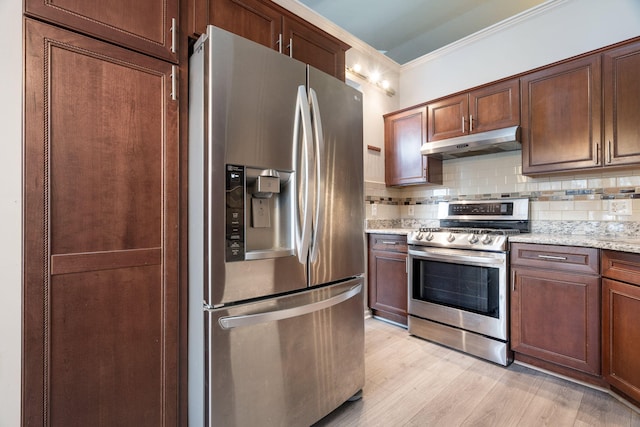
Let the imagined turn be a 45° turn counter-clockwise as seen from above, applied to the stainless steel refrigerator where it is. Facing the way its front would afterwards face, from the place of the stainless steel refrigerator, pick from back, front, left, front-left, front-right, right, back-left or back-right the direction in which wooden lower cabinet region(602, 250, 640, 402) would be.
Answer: front

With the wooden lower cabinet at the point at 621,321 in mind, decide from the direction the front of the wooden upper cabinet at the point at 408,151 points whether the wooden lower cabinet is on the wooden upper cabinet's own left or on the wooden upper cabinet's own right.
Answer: on the wooden upper cabinet's own left

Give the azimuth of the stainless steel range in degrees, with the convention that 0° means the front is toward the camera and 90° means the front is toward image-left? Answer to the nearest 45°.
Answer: approximately 45°

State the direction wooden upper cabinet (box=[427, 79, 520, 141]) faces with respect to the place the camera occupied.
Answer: facing the viewer and to the left of the viewer

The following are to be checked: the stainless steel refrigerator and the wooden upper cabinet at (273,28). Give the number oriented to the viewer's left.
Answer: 0

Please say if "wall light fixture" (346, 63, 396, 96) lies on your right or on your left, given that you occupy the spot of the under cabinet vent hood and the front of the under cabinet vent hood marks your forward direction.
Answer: on your right

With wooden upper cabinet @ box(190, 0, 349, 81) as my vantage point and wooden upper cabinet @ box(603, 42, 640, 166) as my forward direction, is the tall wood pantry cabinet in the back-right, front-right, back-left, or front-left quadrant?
back-right

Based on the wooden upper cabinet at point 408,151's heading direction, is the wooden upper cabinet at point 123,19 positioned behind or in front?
in front
